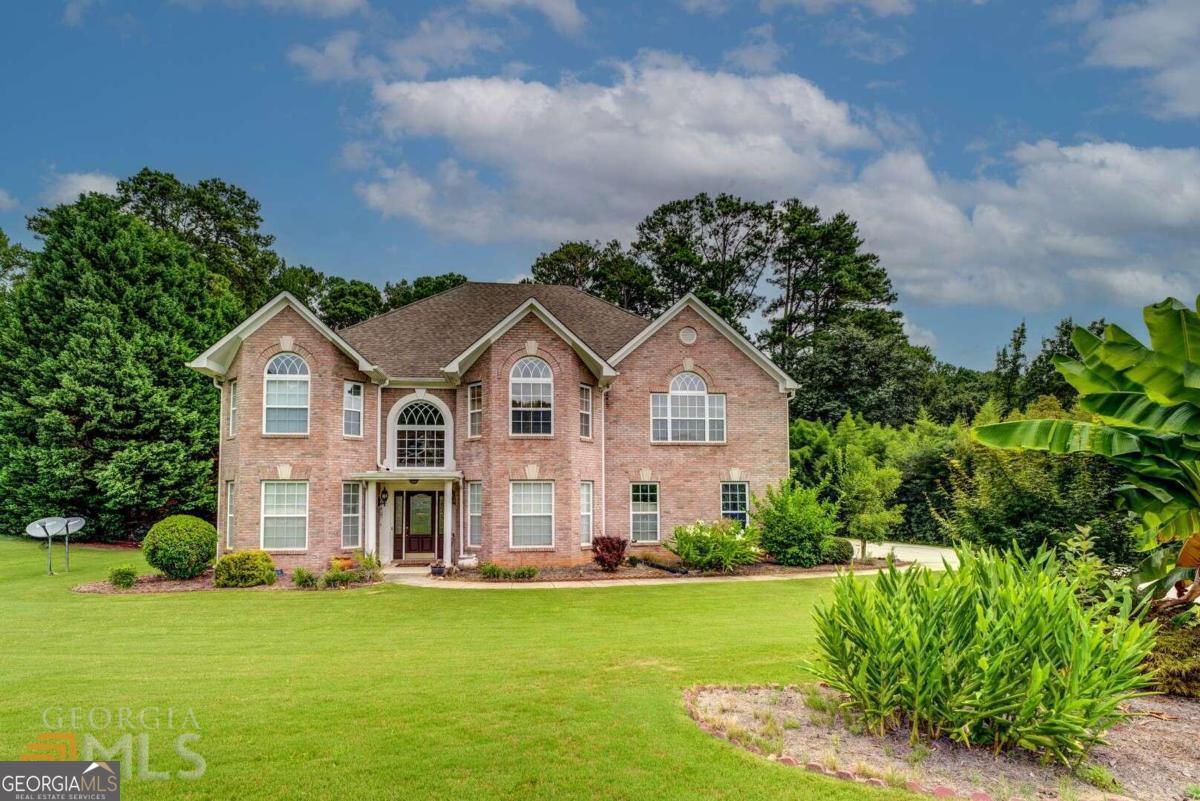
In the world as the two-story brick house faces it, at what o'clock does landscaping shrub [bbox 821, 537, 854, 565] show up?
The landscaping shrub is roughly at 9 o'clock from the two-story brick house.

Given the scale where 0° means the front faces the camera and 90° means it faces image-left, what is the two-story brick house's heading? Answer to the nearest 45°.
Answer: approximately 0°

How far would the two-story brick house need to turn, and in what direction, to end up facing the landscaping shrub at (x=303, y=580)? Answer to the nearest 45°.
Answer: approximately 45° to its right

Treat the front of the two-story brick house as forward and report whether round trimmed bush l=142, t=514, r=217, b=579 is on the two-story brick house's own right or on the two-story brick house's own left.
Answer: on the two-story brick house's own right

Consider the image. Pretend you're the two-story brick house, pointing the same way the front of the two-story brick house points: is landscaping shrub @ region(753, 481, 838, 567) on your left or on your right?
on your left
